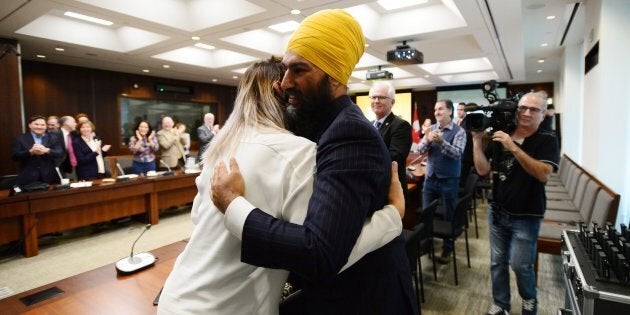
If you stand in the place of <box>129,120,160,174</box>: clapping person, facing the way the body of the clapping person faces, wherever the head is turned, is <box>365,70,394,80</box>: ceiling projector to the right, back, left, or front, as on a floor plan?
left

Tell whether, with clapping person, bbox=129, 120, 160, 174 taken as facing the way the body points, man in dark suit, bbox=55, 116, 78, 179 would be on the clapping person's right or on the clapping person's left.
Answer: on the clapping person's right

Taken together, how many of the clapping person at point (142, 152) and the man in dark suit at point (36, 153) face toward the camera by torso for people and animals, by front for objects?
2

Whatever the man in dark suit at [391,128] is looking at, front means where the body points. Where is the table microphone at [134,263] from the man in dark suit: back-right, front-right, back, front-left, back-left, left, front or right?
front

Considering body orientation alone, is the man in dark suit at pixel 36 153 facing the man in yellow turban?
yes

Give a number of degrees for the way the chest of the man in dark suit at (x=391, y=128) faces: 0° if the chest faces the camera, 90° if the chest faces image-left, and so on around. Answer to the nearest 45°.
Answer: approximately 45°

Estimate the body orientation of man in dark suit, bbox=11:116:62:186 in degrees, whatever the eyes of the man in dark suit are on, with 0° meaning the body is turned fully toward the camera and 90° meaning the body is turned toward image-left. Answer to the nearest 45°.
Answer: approximately 0°

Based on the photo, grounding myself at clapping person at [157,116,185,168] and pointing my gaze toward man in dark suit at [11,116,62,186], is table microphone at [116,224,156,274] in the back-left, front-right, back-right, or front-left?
front-left

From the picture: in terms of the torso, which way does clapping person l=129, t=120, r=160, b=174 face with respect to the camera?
toward the camera

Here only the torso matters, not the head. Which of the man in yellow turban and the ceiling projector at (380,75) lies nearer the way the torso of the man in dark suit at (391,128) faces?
the man in yellow turban

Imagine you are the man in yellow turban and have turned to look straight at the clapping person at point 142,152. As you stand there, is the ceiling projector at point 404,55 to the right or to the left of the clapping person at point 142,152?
right

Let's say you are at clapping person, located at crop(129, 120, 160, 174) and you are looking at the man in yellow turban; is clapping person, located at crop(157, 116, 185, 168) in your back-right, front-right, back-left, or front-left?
back-left
